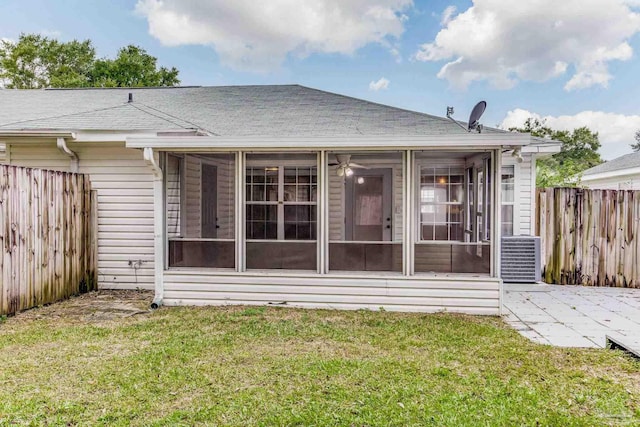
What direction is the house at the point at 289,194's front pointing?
away from the camera

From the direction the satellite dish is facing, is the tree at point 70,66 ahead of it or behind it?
ahead

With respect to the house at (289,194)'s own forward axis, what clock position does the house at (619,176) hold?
the house at (619,176) is roughly at 2 o'clock from the house at (289,194).

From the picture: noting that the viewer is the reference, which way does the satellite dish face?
facing away from the viewer and to the left of the viewer

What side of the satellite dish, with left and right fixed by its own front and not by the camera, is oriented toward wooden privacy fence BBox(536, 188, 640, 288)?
back

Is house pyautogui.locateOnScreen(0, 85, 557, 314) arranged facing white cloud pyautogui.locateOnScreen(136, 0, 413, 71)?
no
